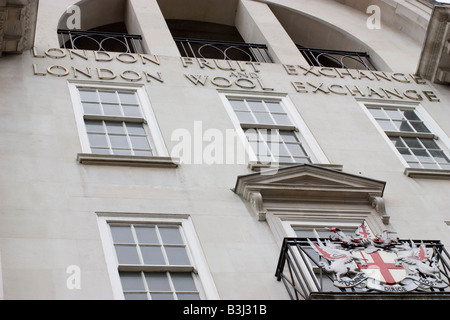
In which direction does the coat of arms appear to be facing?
toward the camera

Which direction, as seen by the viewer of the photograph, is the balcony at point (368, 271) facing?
facing the viewer
